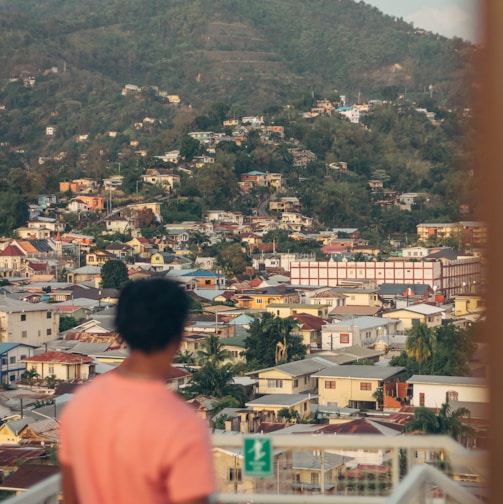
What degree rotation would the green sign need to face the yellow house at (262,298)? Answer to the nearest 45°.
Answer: approximately 180°

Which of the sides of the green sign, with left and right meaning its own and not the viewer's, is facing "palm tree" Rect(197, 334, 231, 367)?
back

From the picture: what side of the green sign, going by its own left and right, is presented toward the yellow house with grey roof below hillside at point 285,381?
back

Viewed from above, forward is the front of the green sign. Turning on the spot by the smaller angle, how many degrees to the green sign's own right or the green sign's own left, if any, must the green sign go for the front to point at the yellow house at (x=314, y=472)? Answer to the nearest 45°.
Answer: approximately 180°

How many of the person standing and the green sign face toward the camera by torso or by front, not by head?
1

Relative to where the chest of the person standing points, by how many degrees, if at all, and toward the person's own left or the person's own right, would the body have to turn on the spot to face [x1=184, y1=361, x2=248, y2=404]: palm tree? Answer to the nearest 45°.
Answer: approximately 45° to the person's own left

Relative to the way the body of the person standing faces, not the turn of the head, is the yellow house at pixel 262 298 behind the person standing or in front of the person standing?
in front

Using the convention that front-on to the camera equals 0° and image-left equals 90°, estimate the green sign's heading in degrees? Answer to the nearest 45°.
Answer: approximately 0°

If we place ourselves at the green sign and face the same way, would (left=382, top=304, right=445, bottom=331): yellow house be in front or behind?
behind

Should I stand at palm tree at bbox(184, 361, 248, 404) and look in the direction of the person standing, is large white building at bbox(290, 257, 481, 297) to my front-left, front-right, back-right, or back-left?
back-left

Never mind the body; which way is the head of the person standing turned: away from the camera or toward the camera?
away from the camera

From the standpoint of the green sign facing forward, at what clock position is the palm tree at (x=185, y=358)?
The palm tree is roughly at 6 o'clock from the green sign.
